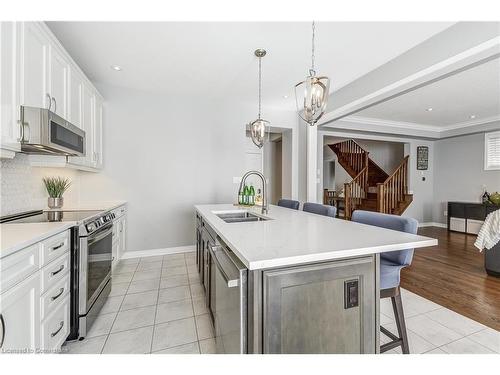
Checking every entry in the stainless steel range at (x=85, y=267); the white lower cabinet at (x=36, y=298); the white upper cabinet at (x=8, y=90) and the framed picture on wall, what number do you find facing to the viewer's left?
0

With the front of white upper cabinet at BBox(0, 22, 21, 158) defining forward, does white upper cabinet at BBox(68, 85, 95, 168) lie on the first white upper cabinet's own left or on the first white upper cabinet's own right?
on the first white upper cabinet's own left

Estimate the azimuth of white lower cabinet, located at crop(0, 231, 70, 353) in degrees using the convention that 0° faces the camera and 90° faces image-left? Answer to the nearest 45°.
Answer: approximately 315°

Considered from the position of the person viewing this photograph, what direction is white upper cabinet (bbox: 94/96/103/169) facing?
facing to the right of the viewer

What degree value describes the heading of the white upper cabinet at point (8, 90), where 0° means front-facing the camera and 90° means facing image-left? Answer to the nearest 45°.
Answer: approximately 315°

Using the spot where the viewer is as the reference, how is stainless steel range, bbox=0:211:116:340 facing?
facing the viewer and to the right of the viewer

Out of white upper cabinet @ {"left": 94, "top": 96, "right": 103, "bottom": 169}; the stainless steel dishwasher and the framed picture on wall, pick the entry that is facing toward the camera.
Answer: the framed picture on wall

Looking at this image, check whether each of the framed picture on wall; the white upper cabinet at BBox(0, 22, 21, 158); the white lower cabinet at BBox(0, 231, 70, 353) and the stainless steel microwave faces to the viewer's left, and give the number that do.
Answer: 0

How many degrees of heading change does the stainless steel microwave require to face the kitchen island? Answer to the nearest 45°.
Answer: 0° — it already faces it

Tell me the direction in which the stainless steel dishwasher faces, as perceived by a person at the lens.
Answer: facing to the left of the viewer

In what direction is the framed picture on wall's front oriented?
toward the camera

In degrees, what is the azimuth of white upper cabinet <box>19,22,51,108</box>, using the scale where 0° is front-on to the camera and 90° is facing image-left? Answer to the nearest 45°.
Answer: approximately 315°

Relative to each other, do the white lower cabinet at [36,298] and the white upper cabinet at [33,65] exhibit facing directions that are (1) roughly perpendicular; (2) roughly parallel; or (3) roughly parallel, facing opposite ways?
roughly parallel
